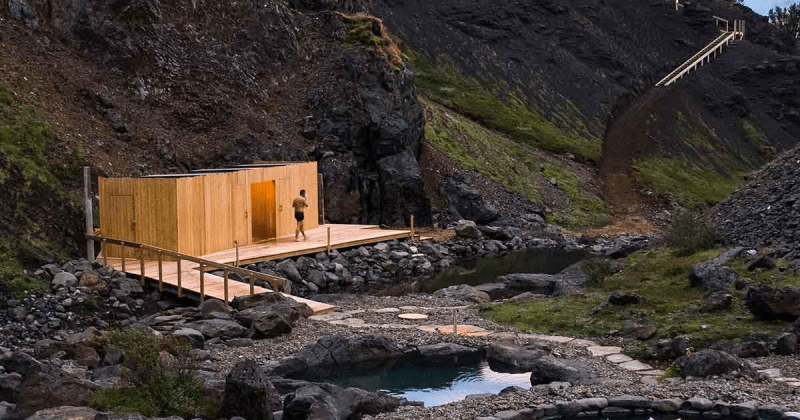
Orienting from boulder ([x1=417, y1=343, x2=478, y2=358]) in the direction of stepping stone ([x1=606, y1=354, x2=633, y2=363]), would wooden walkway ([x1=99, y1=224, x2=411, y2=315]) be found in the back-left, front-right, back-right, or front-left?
back-left

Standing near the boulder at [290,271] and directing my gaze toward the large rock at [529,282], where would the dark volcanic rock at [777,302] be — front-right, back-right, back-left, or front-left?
front-right

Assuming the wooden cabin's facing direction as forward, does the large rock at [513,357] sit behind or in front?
in front

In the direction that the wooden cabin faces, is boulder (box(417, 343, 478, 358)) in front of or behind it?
in front

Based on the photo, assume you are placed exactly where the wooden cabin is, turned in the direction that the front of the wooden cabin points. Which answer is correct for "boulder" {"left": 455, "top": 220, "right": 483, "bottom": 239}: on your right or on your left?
on your left

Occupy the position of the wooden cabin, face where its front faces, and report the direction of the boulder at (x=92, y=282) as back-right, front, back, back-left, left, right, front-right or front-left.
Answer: right

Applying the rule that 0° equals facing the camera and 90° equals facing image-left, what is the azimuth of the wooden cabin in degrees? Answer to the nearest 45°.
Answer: approximately 315°

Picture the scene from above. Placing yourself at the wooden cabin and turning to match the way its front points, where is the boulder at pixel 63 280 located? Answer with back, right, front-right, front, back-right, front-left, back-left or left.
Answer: right
